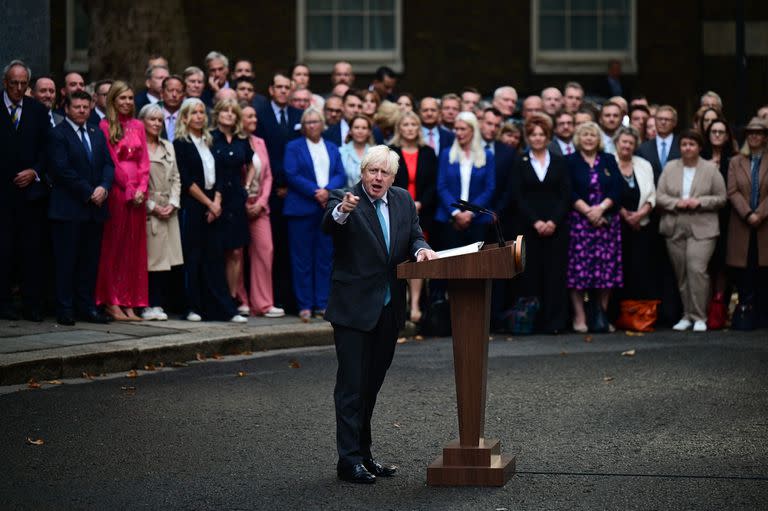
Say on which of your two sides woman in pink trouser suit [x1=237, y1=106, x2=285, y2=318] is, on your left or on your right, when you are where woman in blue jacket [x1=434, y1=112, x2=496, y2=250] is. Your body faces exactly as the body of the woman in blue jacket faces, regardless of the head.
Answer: on your right

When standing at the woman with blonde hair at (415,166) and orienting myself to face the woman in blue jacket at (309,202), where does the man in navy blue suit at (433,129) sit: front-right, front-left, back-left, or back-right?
back-right

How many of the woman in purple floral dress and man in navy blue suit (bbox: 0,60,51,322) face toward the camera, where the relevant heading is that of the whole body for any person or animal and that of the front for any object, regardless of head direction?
2

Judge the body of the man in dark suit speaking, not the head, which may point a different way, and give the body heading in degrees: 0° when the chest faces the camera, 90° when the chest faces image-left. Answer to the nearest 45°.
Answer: approximately 315°

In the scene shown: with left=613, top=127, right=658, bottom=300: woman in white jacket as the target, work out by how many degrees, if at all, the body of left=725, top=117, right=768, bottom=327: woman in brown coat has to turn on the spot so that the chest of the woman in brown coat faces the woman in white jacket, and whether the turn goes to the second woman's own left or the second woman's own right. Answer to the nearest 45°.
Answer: approximately 90° to the second woman's own right
